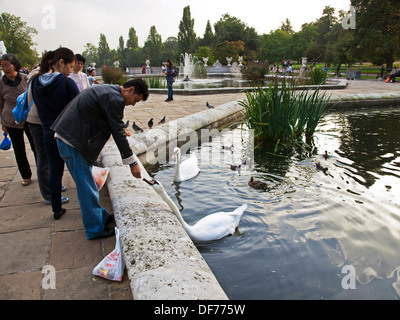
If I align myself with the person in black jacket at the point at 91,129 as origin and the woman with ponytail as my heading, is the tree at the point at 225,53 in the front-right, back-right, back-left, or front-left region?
front-right

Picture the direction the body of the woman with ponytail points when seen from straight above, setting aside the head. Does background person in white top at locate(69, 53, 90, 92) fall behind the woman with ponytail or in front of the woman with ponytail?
in front

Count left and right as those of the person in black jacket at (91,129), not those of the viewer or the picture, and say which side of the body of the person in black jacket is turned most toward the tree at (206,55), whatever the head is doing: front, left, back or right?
left

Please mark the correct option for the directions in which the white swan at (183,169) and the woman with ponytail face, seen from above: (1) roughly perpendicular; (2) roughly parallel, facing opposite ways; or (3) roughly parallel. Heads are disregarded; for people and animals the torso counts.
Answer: roughly parallel, facing opposite ways

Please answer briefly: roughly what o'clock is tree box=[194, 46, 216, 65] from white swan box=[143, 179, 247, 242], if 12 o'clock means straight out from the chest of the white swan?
The tree is roughly at 3 o'clock from the white swan.

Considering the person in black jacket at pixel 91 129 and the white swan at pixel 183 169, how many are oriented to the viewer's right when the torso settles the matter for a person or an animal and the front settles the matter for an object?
1

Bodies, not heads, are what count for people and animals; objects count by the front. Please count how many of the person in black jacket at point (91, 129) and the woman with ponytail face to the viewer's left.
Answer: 0

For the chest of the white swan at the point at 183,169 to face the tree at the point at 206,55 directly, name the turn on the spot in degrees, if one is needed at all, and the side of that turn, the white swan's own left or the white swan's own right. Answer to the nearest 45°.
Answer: approximately 135° to the white swan's own right

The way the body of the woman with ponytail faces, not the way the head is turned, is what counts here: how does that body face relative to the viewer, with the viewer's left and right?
facing away from the viewer and to the right of the viewer

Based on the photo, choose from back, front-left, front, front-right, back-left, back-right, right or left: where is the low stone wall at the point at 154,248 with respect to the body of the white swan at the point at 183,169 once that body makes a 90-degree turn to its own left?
front-right

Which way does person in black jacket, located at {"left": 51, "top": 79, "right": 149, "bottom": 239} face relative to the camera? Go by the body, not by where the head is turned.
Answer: to the viewer's right

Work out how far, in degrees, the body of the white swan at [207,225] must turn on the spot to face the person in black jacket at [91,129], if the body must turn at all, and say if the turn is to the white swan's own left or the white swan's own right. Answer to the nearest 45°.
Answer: approximately 45° to the white swan's own left

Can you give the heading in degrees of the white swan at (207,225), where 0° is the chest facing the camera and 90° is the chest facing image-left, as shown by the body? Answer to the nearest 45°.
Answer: approximately 90°

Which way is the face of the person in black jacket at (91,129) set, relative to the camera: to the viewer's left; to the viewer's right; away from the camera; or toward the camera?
to the viewer's right

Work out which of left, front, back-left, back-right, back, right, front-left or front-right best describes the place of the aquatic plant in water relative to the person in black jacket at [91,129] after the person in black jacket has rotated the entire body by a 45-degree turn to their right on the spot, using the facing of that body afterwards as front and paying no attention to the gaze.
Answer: left

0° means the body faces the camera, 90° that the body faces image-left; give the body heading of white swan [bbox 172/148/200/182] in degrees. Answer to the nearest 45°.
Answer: approximately 45°

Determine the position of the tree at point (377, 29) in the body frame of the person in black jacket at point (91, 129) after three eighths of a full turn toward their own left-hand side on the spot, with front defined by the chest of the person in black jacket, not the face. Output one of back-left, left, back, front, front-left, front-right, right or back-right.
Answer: right

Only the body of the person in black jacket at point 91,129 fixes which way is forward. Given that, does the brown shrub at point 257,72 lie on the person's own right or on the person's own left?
on the person's own left
